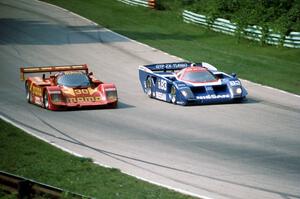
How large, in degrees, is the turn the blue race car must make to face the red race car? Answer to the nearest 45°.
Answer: approximately 135° to its right

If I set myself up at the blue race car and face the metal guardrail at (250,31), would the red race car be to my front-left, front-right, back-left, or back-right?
back-left

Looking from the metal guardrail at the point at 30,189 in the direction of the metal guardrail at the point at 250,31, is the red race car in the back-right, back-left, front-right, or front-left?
front-left

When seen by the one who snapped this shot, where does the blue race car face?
facing the viewer and to the right of the viewer

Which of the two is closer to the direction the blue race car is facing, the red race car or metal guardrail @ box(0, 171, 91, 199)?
the metal guardrail

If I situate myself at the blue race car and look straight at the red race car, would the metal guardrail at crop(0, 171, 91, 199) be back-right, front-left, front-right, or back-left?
front-left

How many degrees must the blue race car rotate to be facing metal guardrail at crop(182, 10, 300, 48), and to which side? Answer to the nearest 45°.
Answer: approximately 135° to its left

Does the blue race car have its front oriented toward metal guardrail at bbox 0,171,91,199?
no
